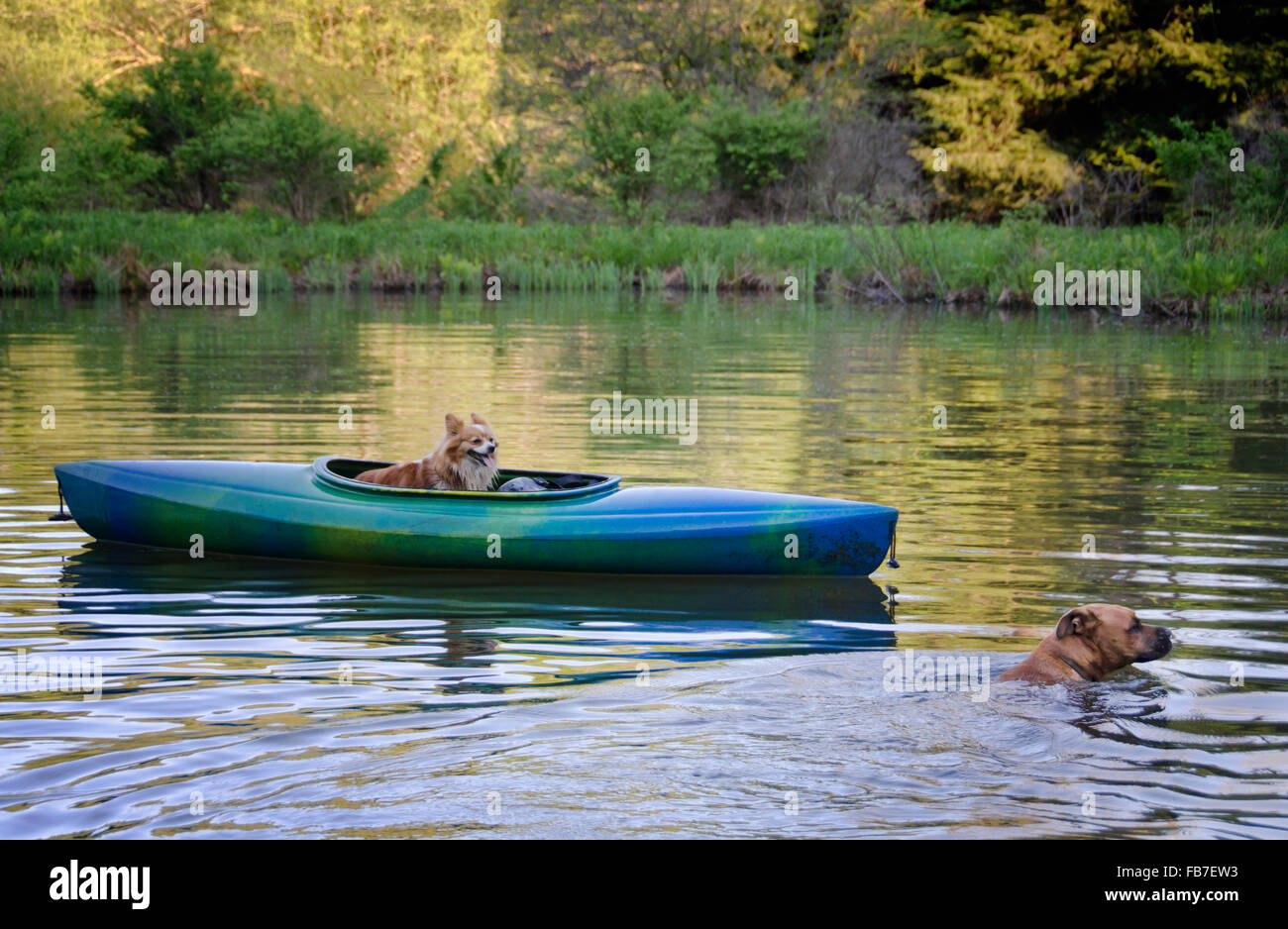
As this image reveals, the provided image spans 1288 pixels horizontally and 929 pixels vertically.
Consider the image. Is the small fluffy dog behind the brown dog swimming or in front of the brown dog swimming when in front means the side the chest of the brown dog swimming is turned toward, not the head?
behind

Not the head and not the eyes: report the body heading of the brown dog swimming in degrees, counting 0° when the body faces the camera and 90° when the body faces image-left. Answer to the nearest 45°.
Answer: approximately 270°

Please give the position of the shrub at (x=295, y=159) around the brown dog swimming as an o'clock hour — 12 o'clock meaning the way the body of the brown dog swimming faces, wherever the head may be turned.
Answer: The shrub is roughly at 8 o'clock from the brown dog swimming.

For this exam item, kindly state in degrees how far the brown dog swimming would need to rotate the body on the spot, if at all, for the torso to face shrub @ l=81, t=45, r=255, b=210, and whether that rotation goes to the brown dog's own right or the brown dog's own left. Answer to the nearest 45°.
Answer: approximately 135° to the brown dog's own left

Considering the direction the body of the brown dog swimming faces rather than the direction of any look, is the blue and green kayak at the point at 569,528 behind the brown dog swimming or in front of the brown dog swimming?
behind
